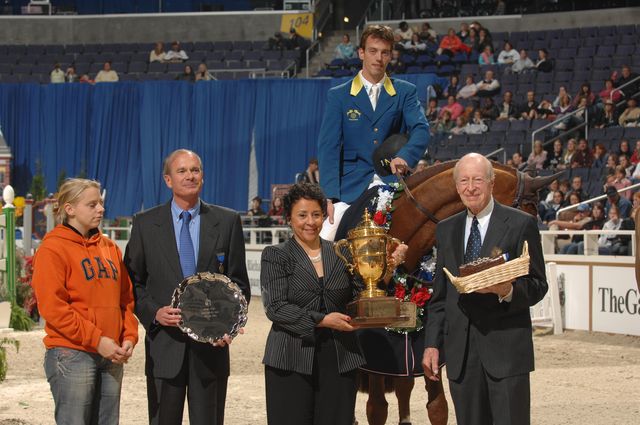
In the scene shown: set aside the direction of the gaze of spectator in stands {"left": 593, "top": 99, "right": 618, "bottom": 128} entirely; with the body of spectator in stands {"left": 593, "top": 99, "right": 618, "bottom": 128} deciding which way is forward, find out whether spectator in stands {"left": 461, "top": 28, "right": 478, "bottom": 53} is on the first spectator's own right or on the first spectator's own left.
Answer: on the first spectator's own right

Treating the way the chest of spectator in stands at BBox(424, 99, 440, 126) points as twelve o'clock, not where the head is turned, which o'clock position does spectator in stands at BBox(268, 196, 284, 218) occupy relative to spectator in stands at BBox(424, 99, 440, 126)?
spectator in stands at BBox(268, 196, 284, 218) is roughly at 1 o'clock from spectator in stands at BBox(424, 99, 440, 126).

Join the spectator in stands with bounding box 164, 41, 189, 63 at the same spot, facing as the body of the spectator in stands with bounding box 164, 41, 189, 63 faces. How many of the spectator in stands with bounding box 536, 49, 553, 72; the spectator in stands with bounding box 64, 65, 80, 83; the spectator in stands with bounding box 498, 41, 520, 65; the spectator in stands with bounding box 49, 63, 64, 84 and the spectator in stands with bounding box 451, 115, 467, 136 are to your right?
2

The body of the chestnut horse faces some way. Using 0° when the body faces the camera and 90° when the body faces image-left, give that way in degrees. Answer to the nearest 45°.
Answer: approximately 315°

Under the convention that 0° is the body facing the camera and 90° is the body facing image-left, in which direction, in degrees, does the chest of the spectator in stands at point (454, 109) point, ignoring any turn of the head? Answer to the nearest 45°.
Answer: approximately 45°
